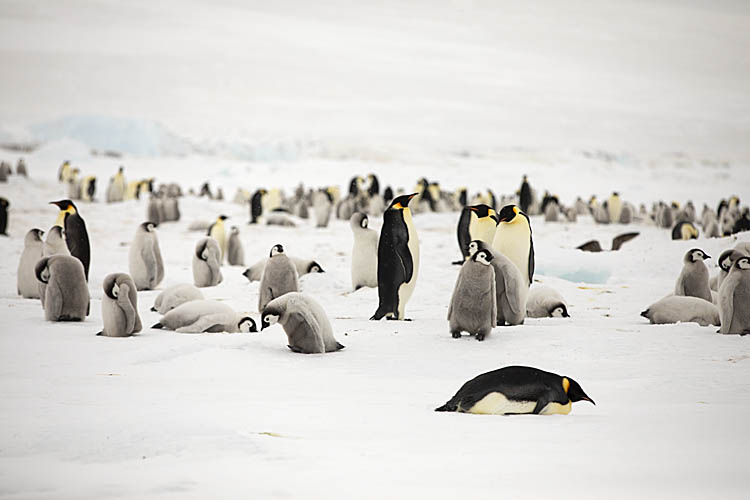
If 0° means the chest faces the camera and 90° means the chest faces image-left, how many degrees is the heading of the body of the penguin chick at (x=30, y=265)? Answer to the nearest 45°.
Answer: approximately 270°

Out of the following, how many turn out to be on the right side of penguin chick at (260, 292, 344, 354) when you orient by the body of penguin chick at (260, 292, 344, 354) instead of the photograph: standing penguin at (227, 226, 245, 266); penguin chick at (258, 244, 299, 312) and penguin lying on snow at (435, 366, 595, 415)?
2

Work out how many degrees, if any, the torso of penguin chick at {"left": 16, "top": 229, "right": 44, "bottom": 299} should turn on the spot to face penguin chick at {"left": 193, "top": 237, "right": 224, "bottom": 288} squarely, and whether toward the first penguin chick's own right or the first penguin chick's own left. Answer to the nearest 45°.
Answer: approximately 45° to the first penguin chick's own left

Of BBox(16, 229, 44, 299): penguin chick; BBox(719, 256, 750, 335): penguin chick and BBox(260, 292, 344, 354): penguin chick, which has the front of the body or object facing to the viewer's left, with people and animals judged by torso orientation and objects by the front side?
BBox(260, 292, 344, 354): penguin chick

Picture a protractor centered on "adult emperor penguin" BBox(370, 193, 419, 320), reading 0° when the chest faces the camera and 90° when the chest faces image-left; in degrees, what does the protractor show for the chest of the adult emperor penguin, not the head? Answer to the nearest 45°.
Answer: approximately 270°

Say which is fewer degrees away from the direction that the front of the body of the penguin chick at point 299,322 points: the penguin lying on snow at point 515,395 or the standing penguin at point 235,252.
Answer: the standing penguin

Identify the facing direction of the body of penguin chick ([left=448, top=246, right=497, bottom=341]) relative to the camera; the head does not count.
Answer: toward the camera

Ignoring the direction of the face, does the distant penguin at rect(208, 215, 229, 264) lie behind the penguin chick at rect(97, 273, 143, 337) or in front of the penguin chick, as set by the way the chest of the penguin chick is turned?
behind

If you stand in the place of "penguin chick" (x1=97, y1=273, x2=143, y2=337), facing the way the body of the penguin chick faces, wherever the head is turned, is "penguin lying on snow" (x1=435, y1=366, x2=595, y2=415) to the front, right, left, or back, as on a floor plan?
left

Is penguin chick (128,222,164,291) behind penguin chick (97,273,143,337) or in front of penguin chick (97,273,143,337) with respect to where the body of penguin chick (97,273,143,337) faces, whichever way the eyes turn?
behind

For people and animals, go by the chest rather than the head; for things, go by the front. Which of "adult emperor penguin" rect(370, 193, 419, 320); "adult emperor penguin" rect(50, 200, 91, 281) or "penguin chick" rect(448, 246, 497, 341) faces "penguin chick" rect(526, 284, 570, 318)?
"adult emperor penguin" rect(370, 193, 419, 320)

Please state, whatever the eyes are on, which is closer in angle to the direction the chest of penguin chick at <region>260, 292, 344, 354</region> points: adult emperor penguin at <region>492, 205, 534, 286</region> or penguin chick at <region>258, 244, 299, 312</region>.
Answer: the penguin chick

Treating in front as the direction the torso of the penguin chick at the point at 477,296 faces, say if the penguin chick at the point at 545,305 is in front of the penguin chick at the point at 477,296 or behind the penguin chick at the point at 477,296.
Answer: behind
